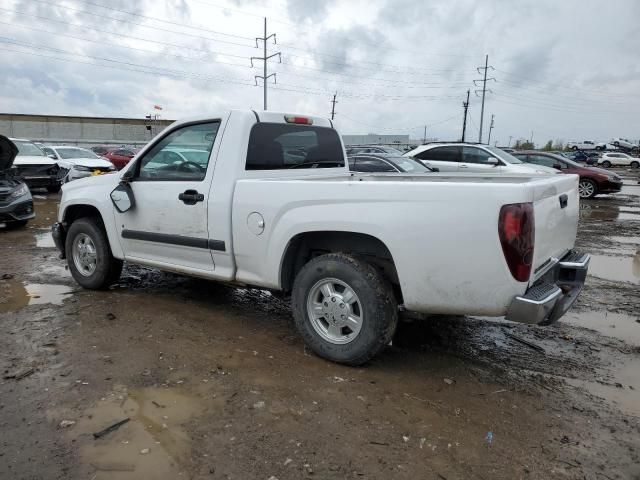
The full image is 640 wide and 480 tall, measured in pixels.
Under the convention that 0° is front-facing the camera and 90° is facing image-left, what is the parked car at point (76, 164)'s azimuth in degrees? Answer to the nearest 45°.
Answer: approximately 315°

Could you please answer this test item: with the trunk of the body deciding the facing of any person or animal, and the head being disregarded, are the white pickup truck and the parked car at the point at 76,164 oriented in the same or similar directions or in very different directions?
very different directions

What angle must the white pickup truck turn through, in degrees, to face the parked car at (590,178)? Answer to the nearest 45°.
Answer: approximately 90° to its right

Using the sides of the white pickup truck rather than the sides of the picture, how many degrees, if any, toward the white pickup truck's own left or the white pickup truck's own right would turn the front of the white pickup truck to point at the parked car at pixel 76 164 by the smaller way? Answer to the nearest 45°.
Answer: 0° — it already faces it

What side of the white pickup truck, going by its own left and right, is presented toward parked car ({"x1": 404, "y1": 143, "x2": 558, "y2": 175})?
right

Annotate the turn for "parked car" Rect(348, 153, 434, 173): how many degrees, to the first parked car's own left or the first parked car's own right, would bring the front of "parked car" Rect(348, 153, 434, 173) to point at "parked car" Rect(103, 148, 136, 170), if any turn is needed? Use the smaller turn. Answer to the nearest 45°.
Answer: approximately 180°

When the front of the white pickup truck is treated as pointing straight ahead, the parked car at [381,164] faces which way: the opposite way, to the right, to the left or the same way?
the opposite way

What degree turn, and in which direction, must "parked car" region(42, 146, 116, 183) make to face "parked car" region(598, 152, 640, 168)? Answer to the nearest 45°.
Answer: approximately 45° to its left

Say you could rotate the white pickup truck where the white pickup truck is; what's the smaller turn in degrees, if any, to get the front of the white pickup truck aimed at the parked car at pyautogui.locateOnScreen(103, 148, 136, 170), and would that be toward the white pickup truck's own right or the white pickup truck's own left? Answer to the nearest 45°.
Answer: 0° — it already faces it

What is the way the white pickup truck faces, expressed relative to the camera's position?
facing away from the viewer and to the left of the viewer

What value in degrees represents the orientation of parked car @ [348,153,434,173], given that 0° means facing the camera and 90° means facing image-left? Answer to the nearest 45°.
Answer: approximately 315°
